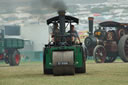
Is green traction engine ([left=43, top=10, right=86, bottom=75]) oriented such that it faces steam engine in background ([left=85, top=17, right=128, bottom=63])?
no

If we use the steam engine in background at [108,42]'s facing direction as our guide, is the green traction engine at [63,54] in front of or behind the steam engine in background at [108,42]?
in front

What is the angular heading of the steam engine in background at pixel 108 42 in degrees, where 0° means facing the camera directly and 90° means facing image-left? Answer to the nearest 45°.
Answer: approximately 45°

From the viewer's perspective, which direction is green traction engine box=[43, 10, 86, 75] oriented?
toward the camera

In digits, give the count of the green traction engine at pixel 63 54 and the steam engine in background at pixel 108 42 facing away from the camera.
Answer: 0
